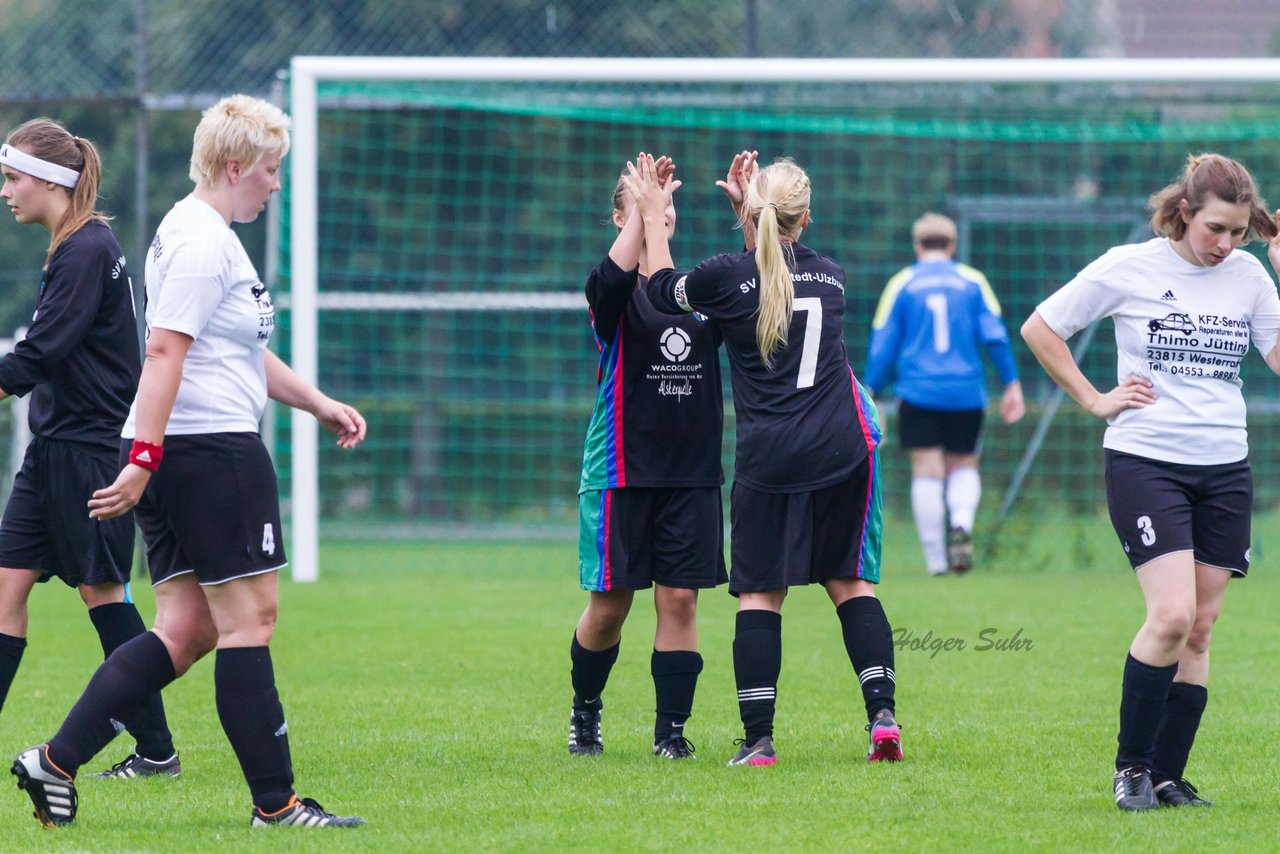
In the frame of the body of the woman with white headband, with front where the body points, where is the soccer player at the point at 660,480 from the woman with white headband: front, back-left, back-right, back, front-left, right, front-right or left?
back

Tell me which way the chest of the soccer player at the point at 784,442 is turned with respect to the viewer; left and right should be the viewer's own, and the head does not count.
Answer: facing away from the viewer

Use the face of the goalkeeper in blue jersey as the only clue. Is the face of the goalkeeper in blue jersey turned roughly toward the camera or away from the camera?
away from the camera

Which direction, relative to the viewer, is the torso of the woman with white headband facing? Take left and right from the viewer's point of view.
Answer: facing to the left of the viewer

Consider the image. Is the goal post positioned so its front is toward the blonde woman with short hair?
yes

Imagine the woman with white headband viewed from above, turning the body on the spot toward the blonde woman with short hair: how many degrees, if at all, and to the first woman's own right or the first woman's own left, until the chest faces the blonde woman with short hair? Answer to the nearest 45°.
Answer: approximately 90° to the first woman's own left

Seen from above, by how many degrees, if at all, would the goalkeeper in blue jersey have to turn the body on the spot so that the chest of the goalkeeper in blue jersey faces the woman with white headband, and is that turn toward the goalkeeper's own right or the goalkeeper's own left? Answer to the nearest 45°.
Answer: approximately 180°

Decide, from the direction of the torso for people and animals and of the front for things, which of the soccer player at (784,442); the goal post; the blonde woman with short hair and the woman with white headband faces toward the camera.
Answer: the goal post

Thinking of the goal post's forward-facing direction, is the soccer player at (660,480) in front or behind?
in front

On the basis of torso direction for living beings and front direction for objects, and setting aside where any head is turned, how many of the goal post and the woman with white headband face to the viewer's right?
0

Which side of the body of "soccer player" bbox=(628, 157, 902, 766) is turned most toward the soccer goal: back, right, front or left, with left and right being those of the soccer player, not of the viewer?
front

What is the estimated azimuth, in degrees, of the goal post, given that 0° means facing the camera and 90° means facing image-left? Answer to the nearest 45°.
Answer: approximately 0°

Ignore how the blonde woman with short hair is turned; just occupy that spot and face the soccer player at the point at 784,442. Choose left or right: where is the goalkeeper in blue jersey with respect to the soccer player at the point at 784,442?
left

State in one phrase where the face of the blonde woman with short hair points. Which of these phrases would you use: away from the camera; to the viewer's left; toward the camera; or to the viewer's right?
to the viewer's right

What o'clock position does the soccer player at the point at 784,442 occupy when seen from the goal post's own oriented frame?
The soccer player is roughly at 12 o'clock from the goal post.

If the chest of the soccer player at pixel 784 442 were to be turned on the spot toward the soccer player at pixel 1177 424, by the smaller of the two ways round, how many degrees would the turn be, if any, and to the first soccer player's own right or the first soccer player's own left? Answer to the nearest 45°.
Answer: approximately 135° to the first soccer player's own right

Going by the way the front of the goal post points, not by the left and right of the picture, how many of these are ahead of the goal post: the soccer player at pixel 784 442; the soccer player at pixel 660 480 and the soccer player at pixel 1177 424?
3

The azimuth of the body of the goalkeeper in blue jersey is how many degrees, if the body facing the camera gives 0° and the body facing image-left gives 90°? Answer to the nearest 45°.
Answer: approximately 180°
